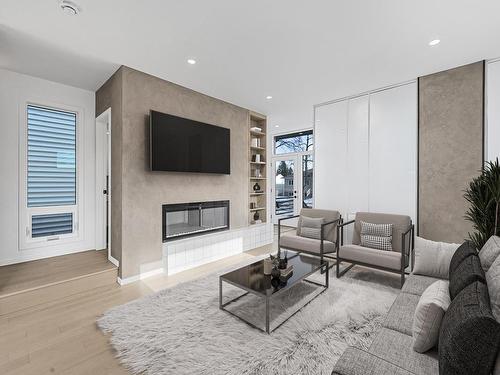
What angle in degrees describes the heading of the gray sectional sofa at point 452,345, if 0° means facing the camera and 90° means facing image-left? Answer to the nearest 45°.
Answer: approximately 90°

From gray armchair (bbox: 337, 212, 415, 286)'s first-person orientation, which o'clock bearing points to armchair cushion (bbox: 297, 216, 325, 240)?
The armchair cushion is roughly at 2 o'clock from the gray armchair.

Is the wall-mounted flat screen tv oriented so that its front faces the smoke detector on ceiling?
no

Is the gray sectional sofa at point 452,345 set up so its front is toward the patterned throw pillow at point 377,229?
no

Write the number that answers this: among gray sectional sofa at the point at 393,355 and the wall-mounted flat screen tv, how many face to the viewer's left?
1

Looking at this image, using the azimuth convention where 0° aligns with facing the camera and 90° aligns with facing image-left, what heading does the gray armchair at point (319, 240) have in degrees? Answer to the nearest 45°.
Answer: approximately 45°

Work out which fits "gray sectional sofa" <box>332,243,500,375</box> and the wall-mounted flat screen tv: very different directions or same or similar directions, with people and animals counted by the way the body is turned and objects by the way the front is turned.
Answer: very different directions

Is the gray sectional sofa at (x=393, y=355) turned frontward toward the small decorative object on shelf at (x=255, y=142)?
no

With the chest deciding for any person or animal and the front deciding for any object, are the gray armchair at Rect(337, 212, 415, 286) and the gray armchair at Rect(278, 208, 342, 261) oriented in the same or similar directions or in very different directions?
same or similar directions

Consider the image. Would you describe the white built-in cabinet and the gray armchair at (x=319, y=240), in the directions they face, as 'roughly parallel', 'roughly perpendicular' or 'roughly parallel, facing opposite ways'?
roughly parallel

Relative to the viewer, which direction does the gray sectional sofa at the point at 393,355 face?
to the viewer's left

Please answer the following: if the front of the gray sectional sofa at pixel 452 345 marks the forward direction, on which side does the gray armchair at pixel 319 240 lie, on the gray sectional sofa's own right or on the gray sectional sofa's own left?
on the gray sectional sofa's own right

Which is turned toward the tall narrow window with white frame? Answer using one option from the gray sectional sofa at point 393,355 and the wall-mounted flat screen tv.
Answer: the gray sectional sofa

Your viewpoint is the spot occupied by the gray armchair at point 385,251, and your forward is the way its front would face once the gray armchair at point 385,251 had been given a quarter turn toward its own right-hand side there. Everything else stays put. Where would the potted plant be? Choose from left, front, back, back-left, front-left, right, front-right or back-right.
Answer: back-right

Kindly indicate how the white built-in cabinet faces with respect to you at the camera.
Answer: facing the viewer and to the left of the viewer

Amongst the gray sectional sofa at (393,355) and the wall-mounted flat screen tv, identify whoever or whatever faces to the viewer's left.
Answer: the gray sectional sofa

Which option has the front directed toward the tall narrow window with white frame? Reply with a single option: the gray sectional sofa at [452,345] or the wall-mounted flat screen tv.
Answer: the gray sectional sofa
